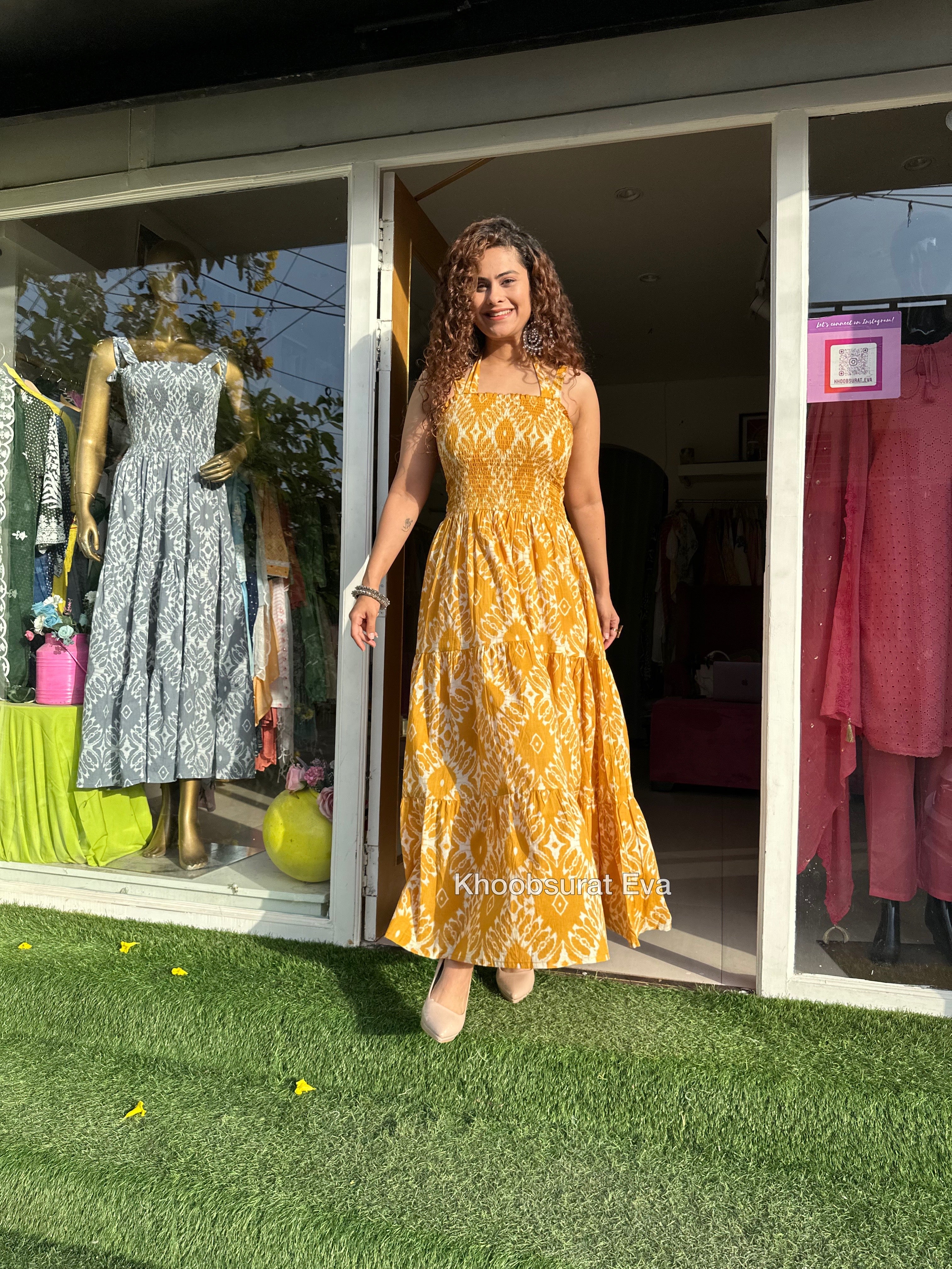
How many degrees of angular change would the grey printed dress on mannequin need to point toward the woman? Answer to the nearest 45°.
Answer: approximately 45° to its left

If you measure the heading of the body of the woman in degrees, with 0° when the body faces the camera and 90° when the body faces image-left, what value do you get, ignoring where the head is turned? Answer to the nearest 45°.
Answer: approximately 0°

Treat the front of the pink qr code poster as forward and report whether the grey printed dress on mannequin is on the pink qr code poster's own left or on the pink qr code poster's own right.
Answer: on the pink qr code poster's own right

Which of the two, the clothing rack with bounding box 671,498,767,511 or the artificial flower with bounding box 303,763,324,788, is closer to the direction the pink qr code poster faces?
the artificial flower

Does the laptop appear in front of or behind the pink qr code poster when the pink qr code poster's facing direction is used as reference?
behind

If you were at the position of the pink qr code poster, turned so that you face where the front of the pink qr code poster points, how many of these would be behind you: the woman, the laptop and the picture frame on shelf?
2

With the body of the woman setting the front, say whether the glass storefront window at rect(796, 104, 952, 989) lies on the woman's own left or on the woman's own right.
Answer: on the woman's own left
